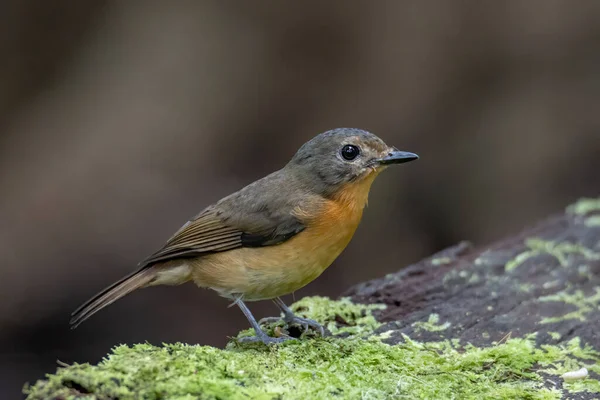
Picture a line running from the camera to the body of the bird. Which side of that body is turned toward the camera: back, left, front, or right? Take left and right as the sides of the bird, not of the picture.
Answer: right
